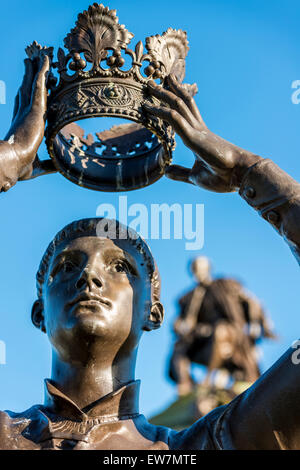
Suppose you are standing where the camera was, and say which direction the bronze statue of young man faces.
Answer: facing the viewer

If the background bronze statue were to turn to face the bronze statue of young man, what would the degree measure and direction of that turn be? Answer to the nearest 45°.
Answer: approximately 45° to its left

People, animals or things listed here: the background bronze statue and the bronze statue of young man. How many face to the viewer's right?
0

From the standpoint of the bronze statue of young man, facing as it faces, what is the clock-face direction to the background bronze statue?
The background bronze statue is roughly at 6 o'clock from the bronze statue of young man.

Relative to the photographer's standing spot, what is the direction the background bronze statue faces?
facing the viewer and to the left of the viewer
